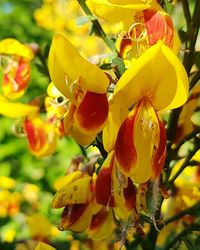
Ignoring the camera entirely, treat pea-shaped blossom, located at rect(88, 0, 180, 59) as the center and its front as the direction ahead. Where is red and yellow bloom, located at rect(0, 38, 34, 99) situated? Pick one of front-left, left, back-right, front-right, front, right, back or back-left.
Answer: right

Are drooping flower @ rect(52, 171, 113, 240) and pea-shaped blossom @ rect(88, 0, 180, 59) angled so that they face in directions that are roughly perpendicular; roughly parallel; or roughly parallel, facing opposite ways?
roughly parallel

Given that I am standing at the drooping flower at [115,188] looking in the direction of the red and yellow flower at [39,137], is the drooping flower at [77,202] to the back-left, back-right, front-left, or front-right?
front-left

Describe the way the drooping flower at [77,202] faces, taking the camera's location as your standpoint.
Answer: facing the viewer and to the left of the viewer

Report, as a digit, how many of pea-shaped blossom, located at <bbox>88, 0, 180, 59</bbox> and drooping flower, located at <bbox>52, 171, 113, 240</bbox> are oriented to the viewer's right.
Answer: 0

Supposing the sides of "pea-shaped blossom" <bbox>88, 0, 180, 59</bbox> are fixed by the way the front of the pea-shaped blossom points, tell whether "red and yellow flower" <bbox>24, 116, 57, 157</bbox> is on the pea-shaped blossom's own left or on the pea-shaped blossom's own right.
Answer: on the pea-shaped blossom's own right
